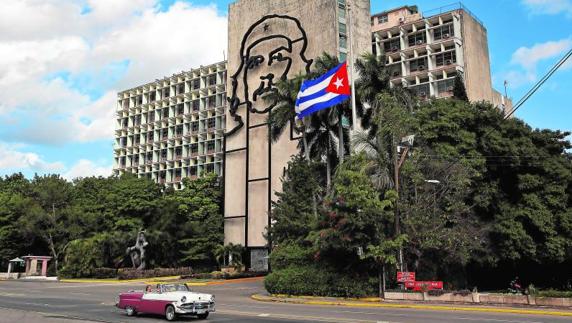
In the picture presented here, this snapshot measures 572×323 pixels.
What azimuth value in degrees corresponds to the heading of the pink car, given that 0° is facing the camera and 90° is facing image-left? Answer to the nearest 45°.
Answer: approximately 315°

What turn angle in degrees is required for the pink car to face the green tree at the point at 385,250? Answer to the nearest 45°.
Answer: approximately 90° to its left

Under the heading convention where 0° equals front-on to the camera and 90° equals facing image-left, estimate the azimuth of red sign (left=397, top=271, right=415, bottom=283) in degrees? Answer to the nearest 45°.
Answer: approximately 0°

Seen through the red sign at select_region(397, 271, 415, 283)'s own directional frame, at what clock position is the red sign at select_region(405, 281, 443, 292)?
the red sign at select_region(405, 281, 443, 292) is roughly at 9 o'clock from the red sign at select_region(397, 271, 415, 283).

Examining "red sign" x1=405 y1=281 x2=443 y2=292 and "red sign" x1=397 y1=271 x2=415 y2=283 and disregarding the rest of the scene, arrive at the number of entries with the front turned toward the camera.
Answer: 2

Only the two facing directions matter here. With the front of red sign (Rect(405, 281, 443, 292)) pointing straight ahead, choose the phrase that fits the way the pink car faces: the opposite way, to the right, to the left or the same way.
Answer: to the left

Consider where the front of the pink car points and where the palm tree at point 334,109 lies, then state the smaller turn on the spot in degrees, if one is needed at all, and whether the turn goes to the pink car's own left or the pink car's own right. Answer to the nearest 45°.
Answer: approximately 90° to the pink car's own left

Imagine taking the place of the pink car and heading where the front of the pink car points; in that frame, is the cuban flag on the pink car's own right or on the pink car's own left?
on the pink car's own left

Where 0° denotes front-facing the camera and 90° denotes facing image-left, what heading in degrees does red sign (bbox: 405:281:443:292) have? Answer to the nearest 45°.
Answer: approximately 0°
